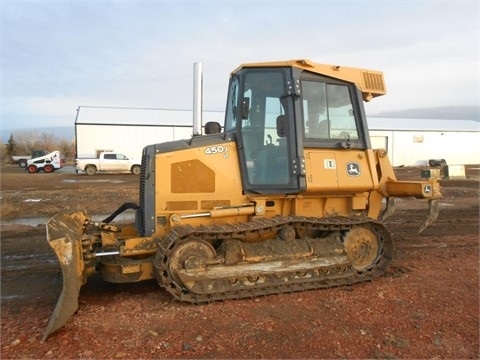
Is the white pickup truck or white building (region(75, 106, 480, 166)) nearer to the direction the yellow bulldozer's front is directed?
the white pickup truck

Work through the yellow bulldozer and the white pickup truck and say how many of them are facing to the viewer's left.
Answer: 1

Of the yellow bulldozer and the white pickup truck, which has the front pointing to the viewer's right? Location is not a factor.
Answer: the white pickup truck

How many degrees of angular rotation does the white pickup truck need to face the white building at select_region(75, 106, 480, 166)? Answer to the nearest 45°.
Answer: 0° — it already faces it

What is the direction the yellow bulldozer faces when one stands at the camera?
facing to the left of the viewer

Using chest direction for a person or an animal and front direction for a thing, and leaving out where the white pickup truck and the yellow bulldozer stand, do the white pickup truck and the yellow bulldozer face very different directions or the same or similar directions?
very different directions

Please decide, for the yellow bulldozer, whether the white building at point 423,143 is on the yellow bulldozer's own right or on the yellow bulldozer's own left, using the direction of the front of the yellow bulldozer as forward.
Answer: on the yellow bulldozer's own right

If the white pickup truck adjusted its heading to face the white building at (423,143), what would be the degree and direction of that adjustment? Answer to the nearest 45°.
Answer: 0° — it already faces it

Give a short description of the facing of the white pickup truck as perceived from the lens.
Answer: facing to the right of the viewer

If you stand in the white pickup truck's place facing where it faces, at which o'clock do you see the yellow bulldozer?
The yellow bulldozer is roughly at 3 o'clock from the white pickup truck.
